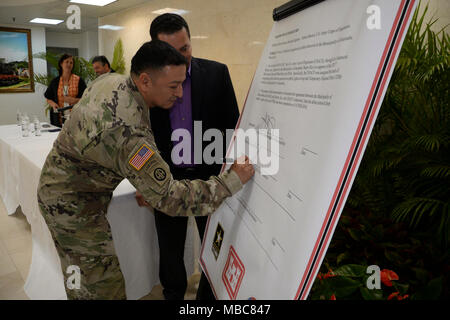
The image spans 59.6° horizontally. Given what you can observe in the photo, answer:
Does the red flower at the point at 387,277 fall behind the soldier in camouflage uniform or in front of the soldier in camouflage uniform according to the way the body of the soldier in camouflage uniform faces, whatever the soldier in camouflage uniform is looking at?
in front

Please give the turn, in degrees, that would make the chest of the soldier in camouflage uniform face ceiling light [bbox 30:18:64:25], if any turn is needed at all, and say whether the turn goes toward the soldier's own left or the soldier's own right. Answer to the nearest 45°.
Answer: approximately 90° to the soldier's own left

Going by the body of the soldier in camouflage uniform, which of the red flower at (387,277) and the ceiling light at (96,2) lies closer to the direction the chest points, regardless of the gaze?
the red flower

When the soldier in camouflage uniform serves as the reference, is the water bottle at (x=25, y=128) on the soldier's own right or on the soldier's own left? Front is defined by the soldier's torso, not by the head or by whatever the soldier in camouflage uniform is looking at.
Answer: on the soldier's own left

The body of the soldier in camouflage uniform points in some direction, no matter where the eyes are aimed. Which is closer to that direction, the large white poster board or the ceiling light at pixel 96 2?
the large white poster board

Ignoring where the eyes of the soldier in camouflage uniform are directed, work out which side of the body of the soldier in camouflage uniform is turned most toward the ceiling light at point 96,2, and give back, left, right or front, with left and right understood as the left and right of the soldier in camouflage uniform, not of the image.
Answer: left

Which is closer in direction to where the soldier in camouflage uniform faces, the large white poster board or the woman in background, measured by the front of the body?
the large white poster board

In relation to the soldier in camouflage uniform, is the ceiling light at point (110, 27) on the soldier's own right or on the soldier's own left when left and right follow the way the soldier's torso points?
on the soldier's own left

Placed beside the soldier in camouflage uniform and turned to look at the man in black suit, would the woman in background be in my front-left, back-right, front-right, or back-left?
front-left

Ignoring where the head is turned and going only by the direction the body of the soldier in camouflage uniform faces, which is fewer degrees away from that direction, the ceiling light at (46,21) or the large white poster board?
the large white poster board

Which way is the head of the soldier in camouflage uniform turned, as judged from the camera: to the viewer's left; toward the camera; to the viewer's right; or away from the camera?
to the viewer's right

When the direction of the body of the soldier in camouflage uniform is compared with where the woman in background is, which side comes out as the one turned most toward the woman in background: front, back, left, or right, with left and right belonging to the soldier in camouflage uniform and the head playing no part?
left

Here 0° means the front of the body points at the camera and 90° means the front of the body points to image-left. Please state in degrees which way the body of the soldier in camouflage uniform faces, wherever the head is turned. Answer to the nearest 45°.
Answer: approximately 270°
